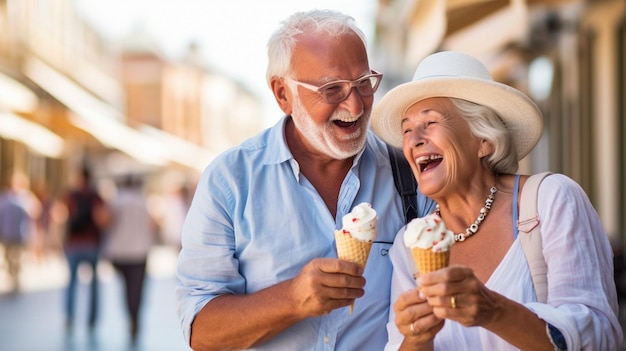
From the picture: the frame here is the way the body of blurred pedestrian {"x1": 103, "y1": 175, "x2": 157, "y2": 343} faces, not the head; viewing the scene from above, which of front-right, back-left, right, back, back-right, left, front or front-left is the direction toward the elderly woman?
back

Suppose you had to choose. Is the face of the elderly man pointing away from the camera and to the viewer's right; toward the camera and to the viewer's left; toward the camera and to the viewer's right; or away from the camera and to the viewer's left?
toward the camera and to the viewer's right

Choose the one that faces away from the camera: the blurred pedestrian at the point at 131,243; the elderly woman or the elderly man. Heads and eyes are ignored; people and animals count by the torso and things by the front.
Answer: the blurred pedestrian

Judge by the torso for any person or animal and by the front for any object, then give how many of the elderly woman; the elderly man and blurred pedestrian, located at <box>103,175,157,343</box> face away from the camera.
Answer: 1

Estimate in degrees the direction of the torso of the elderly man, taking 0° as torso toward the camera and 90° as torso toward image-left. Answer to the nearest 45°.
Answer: approximately 315°

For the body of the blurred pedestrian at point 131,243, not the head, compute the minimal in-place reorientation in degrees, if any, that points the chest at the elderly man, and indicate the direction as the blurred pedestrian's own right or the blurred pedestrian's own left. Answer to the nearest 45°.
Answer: approximately 180°

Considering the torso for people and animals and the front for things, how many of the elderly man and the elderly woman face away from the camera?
0

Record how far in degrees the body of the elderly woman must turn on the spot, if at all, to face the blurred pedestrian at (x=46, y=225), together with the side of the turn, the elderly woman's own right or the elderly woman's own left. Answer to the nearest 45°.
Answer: approximately 90° to the elderly woman's own right

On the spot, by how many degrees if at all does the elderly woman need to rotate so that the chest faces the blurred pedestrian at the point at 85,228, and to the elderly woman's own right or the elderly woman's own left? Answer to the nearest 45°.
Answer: approximately 90° to the elderly woman's own right

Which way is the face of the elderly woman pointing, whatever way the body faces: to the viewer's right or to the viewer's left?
to the viewer's left

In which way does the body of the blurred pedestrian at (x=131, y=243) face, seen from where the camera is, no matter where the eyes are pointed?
away from the camera

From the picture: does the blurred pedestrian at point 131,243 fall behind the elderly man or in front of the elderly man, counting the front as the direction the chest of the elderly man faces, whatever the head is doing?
behind
